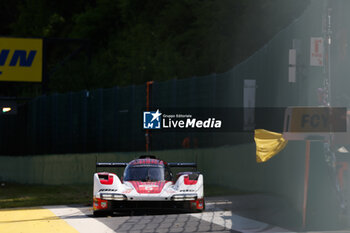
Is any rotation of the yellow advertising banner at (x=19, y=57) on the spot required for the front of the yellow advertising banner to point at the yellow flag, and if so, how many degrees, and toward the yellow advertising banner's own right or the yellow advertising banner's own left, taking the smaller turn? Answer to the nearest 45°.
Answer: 0° — it already faces it

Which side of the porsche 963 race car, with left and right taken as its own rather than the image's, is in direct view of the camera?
front

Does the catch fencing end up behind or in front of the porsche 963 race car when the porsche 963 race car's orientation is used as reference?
behind

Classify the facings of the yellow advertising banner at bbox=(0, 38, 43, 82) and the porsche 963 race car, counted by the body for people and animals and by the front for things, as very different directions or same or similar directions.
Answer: same or similar directions

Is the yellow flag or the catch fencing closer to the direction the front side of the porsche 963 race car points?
the yellow flag

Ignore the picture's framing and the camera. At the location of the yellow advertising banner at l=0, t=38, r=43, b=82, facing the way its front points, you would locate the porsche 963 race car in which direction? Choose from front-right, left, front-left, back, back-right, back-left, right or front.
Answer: front

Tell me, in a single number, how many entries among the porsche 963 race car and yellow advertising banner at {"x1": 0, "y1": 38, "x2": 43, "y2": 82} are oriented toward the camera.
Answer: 2

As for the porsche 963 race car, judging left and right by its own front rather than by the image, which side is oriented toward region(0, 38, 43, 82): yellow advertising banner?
back

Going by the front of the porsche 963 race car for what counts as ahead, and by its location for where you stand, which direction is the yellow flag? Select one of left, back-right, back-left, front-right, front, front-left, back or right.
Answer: left
